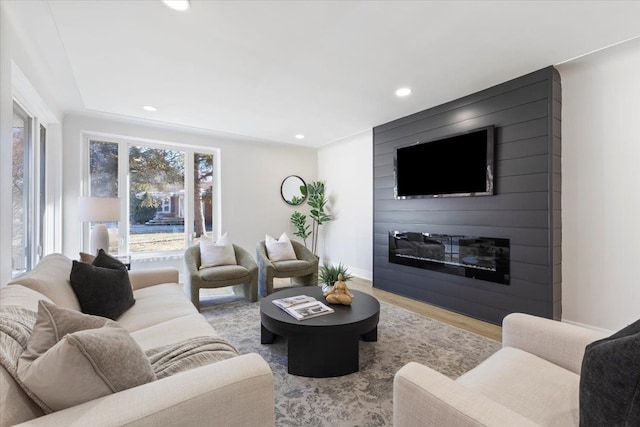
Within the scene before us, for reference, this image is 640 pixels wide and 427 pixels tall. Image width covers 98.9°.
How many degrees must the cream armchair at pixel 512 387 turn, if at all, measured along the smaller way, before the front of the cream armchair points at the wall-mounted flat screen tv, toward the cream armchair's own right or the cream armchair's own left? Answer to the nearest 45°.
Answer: approximately 45° to the cream armchair's own right

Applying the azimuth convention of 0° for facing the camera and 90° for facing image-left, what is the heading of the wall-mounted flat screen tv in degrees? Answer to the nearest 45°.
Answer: approximately 45°

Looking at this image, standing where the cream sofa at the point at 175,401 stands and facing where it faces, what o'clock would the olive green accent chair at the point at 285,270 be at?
The olive green accent chair is roughly at 10 o'clock from the cream sofa.

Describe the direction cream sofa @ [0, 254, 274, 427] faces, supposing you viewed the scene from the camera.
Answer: facing to the right of the viewer

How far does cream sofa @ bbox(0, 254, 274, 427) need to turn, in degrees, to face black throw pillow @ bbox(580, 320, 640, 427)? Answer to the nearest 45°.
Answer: approximately 45° to its right

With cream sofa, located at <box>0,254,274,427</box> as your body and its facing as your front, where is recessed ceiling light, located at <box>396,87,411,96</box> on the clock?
The recessed ceiling light is roughly at 11 o'clock from the cream sofa.

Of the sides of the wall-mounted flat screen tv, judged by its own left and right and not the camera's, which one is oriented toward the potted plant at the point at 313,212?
right

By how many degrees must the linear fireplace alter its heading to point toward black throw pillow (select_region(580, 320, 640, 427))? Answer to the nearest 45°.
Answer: approximately 45° to its left
